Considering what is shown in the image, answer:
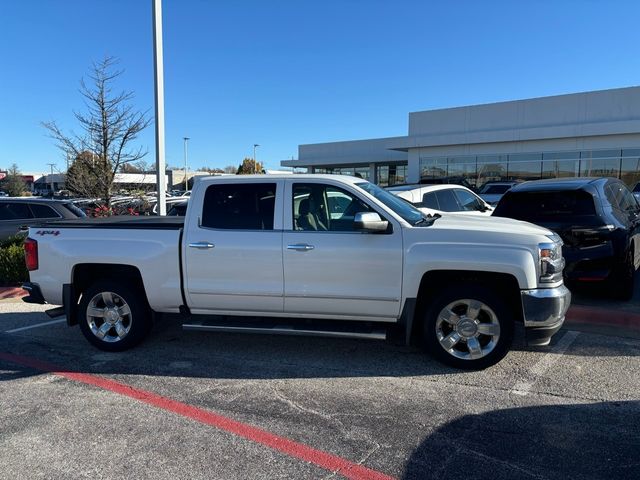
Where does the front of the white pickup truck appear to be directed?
to the viewer's right

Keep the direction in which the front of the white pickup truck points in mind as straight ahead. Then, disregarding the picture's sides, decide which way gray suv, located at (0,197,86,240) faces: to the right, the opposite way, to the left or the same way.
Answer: the opposite way

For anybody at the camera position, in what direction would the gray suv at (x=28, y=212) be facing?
facing away from the viewer and to the left of the viewer

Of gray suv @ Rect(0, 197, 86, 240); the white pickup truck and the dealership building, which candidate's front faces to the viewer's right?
the white pickup truck

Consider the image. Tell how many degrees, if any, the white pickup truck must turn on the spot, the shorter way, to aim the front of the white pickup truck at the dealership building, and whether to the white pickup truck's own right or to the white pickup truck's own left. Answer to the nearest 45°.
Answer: approximately 45° to the white pickup truck's own left

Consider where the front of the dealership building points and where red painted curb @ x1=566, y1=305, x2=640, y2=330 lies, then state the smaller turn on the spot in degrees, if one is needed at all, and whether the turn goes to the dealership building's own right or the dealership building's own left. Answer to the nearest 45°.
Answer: approximately 45° to the dealership building's own left

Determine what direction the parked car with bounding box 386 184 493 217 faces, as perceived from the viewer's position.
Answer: facing away from the viewer and to the right of the viewer

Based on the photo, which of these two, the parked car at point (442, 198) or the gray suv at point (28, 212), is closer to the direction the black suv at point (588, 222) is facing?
the parked car

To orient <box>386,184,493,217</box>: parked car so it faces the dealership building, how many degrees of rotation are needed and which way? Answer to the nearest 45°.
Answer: approximately 45° to its left

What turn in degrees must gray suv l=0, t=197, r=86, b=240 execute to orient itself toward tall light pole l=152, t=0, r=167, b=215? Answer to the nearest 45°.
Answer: approximately 180°

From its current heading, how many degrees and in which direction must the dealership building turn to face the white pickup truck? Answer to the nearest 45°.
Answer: approximately 45° to its left

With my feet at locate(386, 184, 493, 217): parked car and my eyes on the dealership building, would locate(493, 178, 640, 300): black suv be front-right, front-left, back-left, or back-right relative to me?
back-right

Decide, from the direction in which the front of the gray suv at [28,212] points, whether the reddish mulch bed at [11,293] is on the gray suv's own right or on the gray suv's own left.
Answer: on the gray suv's own left

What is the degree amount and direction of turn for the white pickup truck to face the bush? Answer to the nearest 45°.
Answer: approximately 135° to its left

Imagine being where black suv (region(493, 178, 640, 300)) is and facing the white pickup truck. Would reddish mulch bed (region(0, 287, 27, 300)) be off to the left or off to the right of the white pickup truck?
right
